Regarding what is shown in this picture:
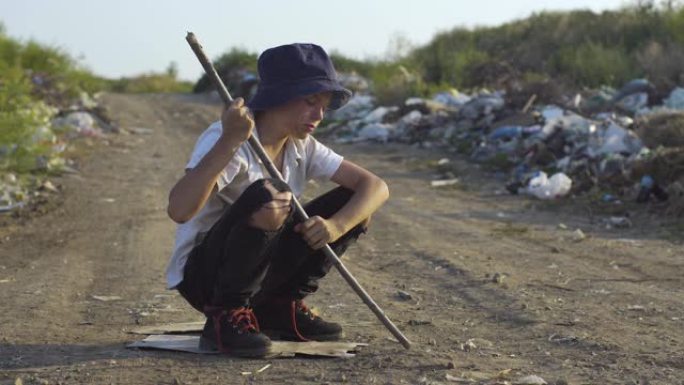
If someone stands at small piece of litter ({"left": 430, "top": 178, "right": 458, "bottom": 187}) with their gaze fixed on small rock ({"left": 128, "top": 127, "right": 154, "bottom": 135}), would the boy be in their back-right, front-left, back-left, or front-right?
back-left

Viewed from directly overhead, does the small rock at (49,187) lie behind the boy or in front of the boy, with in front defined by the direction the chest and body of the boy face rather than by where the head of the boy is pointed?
behind

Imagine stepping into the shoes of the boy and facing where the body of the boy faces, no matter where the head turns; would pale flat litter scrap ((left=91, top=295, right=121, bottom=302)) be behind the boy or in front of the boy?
behind

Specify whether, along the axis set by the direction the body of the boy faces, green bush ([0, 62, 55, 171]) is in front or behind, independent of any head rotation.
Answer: behind

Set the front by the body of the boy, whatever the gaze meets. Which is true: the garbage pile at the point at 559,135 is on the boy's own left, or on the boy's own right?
on the boy's own left

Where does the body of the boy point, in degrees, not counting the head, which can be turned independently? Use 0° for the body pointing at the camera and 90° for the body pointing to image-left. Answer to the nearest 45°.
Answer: approximately 315°

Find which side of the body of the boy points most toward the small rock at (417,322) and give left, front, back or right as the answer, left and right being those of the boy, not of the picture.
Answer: left

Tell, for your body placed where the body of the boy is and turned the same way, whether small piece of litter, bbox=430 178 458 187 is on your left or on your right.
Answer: on your left

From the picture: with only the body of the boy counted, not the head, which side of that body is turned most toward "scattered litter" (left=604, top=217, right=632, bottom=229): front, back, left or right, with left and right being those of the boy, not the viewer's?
left

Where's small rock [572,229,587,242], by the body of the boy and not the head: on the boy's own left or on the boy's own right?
on the boy's own left
